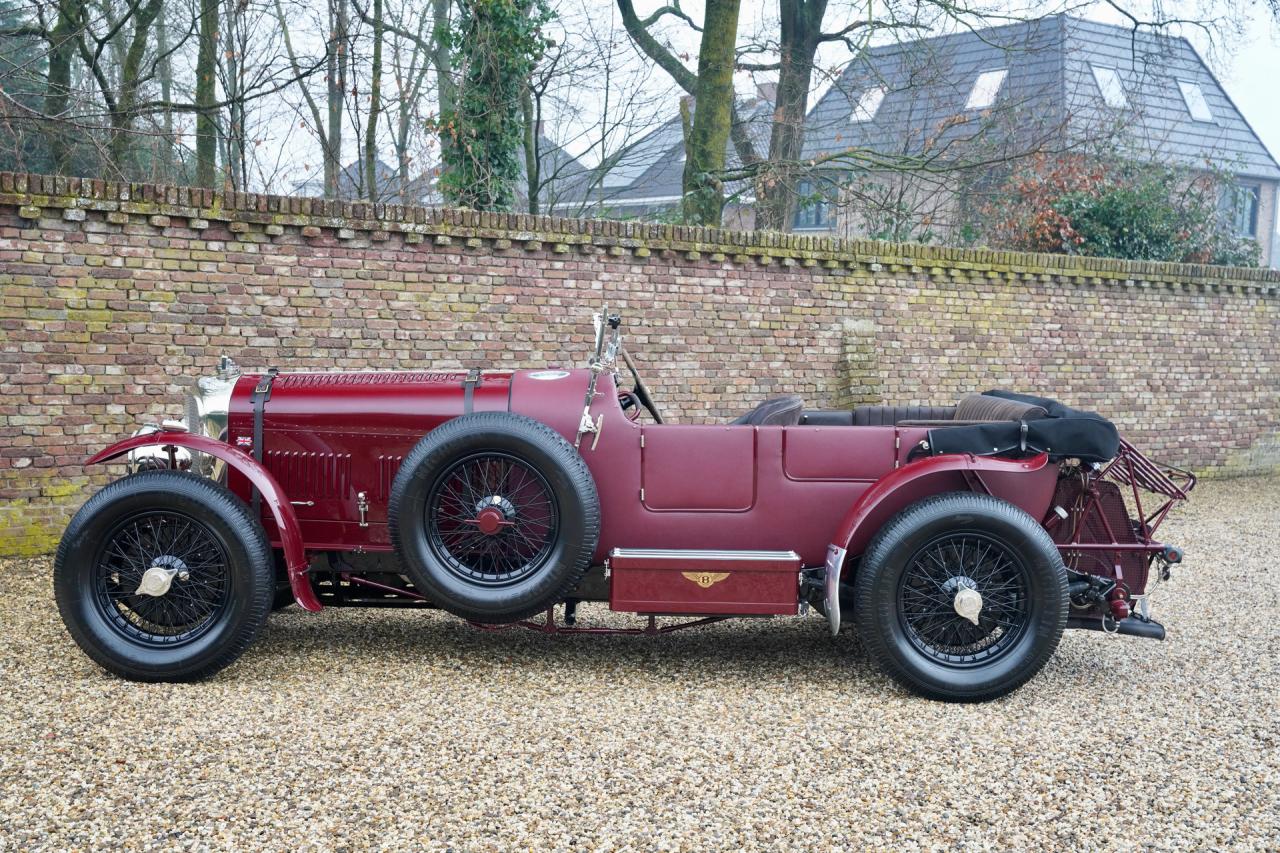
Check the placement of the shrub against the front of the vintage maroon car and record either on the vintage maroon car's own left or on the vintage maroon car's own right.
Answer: on the vintage maroon car's own right

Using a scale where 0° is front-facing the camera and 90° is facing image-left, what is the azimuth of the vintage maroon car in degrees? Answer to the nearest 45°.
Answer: approximately 90°
